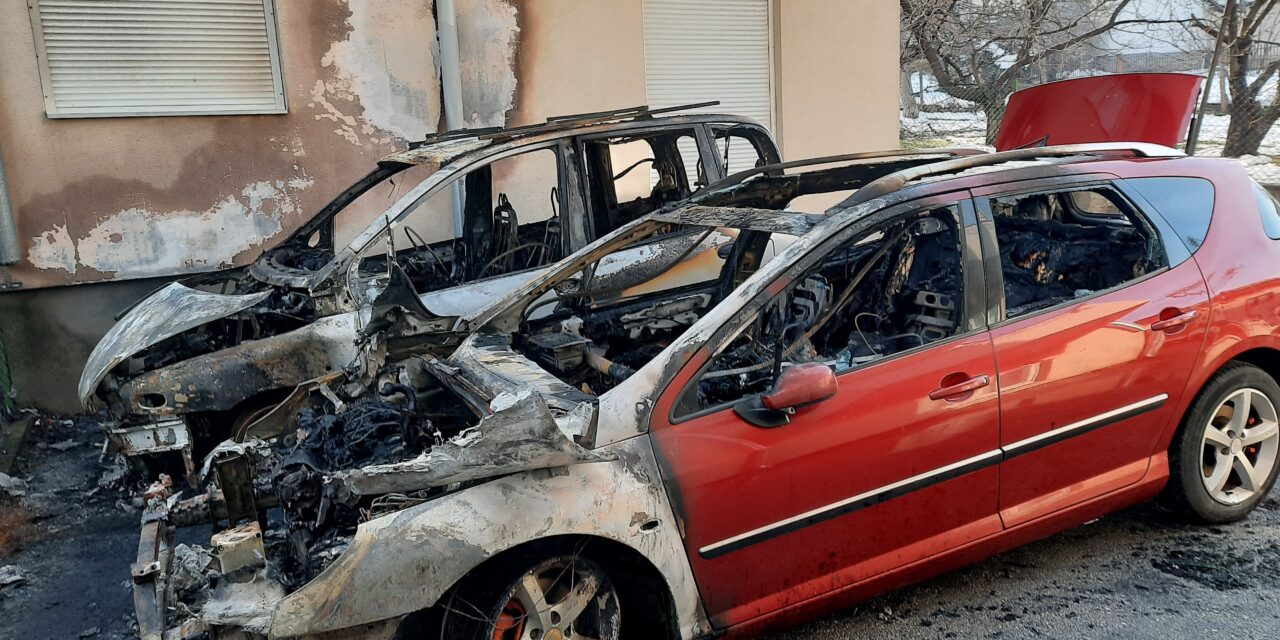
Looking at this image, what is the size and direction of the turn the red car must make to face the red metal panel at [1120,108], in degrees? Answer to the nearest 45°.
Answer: approximately 180°

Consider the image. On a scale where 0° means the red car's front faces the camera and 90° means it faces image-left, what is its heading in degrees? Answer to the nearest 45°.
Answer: approximately 45°

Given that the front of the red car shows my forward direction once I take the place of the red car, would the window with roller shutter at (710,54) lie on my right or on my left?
on my right

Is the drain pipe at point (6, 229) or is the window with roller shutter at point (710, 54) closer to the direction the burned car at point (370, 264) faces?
the drain pipe

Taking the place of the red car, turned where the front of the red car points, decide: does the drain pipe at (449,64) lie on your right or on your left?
on your right

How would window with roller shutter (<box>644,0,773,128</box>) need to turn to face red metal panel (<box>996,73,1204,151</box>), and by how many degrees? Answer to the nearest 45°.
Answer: approximately 45° to its left

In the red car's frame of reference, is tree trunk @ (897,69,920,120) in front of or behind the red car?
behind
